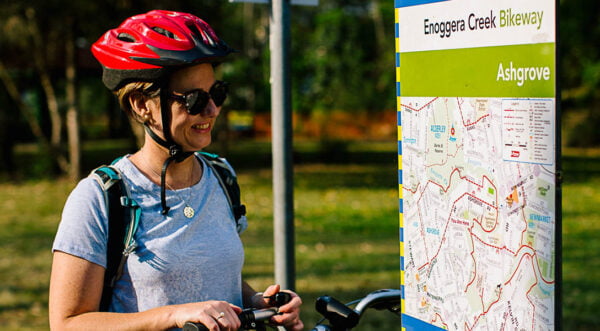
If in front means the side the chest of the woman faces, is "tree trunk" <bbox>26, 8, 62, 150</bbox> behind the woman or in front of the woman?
behind

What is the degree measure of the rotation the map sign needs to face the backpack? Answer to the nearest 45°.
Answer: approximately 45° to its right

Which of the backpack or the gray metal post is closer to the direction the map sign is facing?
the backpack

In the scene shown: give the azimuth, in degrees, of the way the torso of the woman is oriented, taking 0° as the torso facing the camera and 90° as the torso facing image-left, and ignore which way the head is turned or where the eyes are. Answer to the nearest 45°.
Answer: approximately 315°

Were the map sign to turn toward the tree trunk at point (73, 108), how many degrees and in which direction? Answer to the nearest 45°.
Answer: approximately 90° to its right

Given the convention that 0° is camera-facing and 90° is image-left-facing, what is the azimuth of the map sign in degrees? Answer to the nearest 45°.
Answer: approximately 45°

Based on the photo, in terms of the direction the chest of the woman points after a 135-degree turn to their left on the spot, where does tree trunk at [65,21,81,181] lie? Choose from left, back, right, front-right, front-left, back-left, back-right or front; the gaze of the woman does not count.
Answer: front
